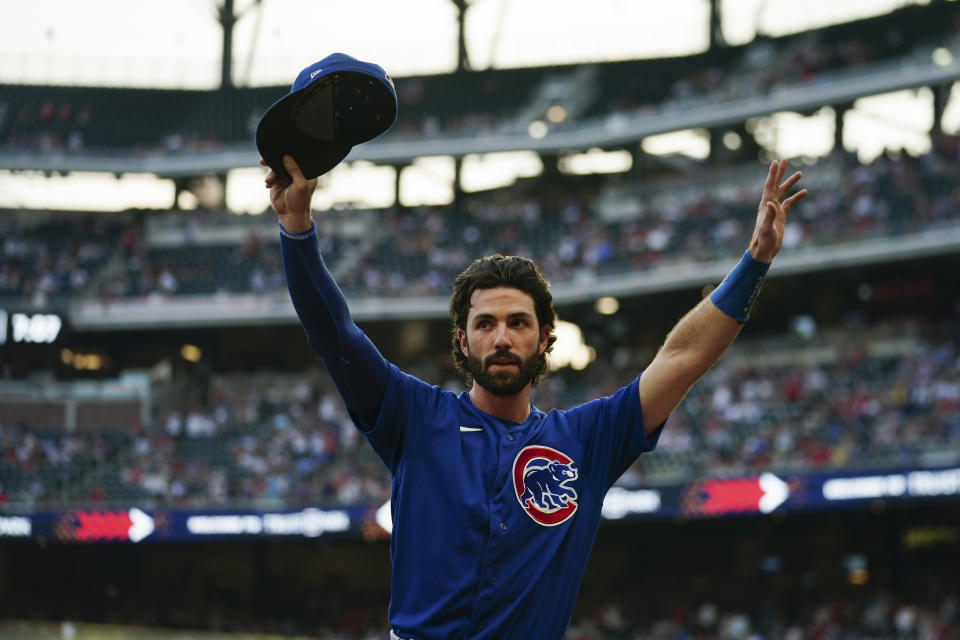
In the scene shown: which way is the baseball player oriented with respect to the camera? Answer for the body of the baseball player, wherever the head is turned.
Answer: toward the camera
